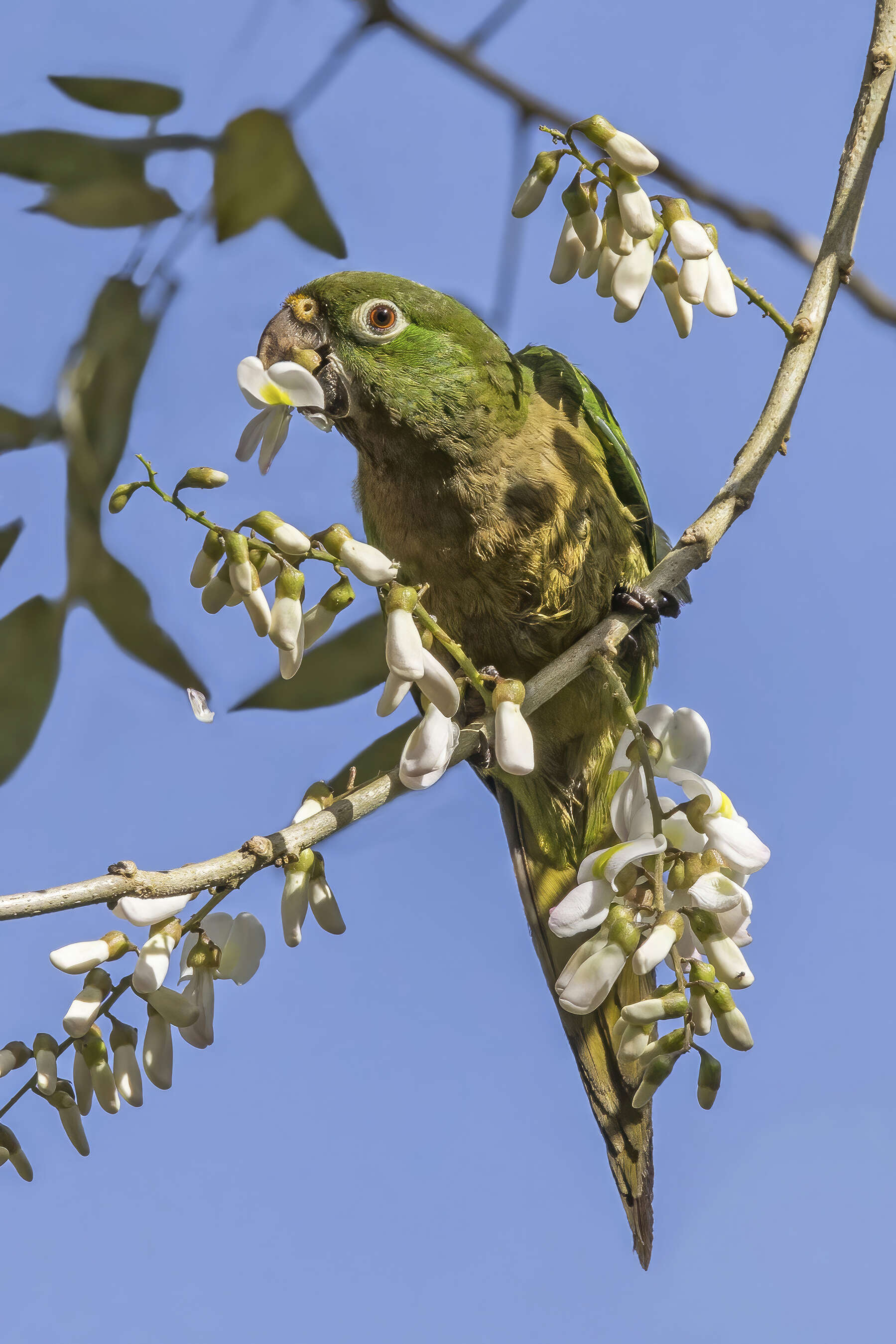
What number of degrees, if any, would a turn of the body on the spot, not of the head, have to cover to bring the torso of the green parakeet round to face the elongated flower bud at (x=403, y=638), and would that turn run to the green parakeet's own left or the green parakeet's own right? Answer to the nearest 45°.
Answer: approximately 45° to the green parakeet's own left

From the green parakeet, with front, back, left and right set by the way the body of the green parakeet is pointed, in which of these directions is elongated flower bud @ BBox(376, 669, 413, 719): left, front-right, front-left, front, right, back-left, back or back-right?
front-left

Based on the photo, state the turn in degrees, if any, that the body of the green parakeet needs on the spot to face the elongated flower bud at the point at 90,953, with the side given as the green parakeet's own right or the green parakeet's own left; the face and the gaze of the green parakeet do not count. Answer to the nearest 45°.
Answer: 0° — it already faces it

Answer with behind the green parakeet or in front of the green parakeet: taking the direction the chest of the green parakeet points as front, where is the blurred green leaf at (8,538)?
in front

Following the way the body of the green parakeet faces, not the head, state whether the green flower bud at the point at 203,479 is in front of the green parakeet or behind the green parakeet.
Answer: in front

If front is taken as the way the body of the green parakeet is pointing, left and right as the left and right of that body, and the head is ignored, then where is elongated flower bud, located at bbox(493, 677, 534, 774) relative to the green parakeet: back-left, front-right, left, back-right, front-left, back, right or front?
front-left

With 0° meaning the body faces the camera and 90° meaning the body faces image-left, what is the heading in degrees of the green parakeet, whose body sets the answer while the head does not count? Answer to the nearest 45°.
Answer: approximately 45°
